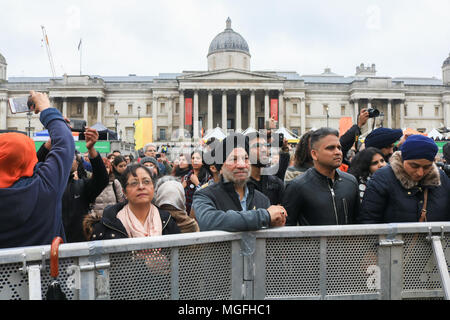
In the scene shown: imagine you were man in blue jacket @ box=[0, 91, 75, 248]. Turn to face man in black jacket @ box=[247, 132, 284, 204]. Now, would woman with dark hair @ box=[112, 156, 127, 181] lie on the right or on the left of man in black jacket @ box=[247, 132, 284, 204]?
left

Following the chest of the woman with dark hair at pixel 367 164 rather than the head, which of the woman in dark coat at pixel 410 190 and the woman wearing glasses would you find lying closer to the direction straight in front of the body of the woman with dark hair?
the woman in dark coat

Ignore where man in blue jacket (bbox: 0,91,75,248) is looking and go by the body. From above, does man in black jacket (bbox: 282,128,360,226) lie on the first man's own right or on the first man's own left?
on the first man's own right

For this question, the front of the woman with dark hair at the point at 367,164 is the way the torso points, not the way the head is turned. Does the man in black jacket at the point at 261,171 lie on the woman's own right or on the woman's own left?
on the woman's own right

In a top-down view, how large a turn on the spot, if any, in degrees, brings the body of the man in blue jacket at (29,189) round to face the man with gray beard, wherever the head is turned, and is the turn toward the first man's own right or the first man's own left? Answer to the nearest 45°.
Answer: approximately 90° to the first man's own right

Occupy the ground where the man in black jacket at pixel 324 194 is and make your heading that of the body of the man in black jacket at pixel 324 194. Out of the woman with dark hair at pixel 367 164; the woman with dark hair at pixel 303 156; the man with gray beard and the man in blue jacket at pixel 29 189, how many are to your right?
2

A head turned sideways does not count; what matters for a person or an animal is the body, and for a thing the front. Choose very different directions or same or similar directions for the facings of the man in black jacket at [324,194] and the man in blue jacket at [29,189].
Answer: very different directions

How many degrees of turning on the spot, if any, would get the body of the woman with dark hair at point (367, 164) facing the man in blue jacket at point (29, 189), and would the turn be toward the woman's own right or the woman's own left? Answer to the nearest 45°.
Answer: approximately 90° to the woman's own right

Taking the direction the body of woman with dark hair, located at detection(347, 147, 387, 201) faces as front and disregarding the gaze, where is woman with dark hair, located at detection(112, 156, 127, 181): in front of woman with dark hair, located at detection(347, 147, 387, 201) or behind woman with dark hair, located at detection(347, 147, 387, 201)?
behind
